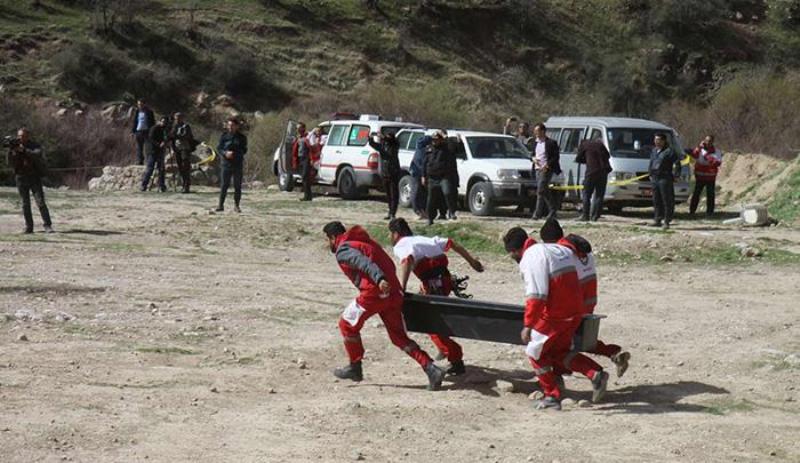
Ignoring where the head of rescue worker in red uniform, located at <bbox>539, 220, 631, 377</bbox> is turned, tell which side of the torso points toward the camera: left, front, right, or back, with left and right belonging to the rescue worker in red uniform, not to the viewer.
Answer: left

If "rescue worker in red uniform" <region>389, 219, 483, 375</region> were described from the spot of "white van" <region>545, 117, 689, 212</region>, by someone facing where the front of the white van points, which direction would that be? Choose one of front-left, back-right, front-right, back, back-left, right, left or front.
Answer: front-right

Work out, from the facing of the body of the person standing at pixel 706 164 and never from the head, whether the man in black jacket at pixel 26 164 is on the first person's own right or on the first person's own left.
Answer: on the first person's own right

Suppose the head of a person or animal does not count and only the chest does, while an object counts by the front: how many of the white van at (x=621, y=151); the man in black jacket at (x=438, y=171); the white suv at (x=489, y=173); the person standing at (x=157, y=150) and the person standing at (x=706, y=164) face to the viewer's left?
0

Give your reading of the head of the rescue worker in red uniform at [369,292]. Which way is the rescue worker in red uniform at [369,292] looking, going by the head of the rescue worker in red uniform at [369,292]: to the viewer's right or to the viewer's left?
to the viewer's left

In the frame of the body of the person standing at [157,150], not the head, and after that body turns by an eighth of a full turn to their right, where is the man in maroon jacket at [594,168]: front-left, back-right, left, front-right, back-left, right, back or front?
front-left

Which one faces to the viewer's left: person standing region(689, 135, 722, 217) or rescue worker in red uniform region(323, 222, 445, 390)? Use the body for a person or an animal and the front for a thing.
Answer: the rescue worker in red uniform

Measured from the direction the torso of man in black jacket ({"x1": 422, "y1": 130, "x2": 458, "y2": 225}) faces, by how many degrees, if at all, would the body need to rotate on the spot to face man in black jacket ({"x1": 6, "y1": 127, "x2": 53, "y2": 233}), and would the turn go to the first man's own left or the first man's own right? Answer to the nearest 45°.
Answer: approximately 90° to the first man's own right

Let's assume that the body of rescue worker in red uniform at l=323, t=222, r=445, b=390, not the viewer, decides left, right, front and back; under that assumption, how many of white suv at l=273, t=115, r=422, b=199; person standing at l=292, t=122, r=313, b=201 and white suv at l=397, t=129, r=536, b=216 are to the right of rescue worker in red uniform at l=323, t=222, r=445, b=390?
3

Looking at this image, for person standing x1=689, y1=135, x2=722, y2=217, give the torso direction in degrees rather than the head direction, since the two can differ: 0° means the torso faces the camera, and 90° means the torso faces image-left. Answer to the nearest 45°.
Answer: approximately 0°

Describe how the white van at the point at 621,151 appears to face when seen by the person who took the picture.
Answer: facing the viewer and to the right of the viewer

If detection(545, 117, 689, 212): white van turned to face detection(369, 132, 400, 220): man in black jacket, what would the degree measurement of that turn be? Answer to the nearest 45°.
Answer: approximately 90° to its right

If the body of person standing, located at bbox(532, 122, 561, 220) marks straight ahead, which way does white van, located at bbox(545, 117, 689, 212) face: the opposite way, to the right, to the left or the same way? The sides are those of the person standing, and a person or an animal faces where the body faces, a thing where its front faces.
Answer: to the left
